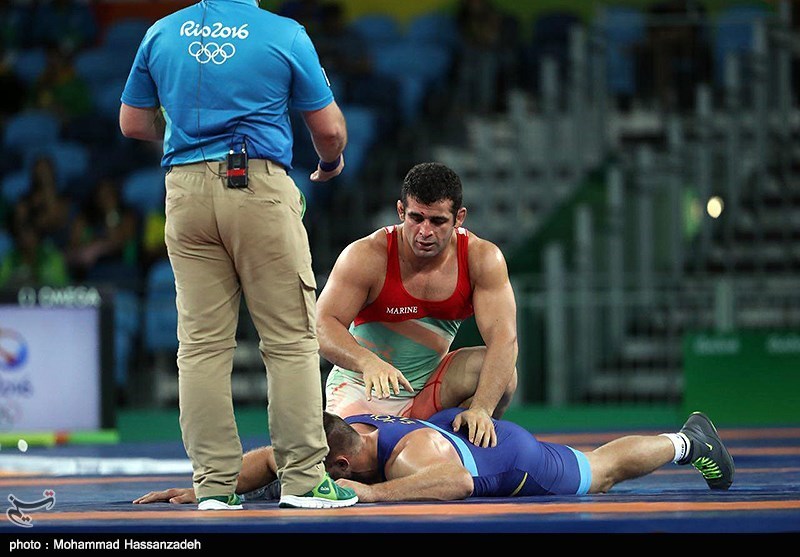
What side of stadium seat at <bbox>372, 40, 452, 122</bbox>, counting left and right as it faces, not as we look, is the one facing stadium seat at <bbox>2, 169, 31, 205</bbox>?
right

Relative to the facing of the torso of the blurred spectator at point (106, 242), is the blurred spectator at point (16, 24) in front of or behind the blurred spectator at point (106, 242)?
behind

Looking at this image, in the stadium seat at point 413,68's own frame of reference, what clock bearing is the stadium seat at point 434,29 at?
the stadium seat at point 434,29 is roughly at 7 o'clock from the stadium seat at point 413,68.

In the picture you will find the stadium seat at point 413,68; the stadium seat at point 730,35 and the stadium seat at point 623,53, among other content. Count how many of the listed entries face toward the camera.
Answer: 3

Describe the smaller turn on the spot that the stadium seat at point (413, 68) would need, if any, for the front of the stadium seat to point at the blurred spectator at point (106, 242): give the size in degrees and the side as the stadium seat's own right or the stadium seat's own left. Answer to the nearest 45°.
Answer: approximately 45° to the stadium seat's own right

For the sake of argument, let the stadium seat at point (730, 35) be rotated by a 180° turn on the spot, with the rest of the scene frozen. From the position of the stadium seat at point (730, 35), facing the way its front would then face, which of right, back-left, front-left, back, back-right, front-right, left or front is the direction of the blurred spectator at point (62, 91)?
left

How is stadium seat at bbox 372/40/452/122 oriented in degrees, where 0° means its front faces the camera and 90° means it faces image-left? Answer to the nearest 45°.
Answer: approximately 0°

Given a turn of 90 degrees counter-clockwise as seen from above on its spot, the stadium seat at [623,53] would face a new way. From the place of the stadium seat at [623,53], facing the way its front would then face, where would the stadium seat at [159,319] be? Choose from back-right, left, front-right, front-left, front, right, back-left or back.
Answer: back-right

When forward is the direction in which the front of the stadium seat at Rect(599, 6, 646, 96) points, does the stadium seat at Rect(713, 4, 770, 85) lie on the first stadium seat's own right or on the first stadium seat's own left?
on the first stadium seat's own left

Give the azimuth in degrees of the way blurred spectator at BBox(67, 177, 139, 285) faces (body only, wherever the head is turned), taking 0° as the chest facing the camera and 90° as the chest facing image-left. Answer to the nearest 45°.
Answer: approximately 0°

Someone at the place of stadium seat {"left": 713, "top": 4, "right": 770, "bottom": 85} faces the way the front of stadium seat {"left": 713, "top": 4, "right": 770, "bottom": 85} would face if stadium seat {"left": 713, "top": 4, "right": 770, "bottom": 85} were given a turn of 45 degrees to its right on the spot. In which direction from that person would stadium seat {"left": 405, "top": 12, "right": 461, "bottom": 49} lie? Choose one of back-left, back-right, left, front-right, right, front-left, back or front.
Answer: front-right

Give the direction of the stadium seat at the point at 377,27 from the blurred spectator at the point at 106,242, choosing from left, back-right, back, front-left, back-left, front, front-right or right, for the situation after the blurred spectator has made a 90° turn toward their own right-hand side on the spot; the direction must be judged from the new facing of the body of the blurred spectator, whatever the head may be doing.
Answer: back-right

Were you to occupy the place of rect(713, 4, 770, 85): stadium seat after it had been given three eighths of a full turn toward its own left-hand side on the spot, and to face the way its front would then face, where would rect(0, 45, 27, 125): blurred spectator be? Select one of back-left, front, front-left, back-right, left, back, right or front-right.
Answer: back-left

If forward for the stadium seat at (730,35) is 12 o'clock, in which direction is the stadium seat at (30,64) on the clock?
the stadium seat at (30,64) is roughly at 3 o'clock from the stadium seat at (730,35).
